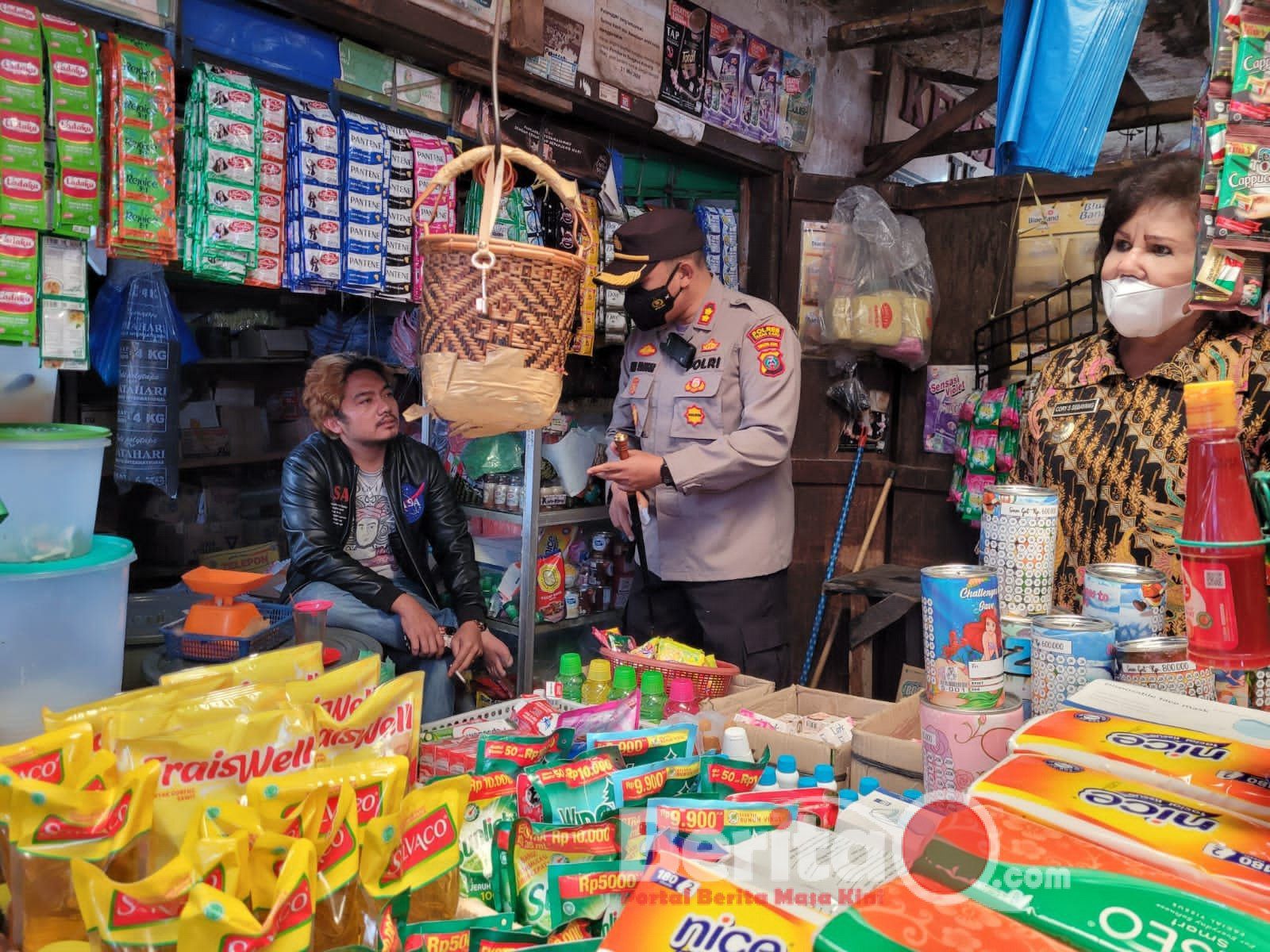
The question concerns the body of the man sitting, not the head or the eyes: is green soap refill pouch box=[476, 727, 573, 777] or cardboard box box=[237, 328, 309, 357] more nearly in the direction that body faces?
the green soap refill pouch

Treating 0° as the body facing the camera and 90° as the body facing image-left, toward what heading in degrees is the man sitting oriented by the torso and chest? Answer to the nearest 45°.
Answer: approximately 315°

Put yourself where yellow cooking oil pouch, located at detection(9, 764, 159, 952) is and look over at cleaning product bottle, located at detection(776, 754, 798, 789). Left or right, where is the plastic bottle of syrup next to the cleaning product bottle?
right

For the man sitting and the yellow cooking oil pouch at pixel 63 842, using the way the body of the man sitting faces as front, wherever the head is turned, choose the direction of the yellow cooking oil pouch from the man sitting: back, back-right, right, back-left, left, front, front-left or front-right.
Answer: front-right

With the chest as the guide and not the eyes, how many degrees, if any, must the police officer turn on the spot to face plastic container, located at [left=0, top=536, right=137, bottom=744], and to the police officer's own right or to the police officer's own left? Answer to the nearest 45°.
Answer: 0° — they already face it

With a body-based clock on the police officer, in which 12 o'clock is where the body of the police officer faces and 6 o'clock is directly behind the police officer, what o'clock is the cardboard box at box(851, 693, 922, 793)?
The cardboard box is roughly at 10 o'clock from the police officer.

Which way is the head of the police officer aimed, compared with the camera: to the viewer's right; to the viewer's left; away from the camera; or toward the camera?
to the viewer's left

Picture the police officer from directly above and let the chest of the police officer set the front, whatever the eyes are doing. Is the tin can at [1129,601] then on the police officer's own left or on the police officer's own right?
on the police officer's own left

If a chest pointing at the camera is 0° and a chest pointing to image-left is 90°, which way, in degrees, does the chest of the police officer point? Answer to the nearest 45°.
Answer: approximately 45°
